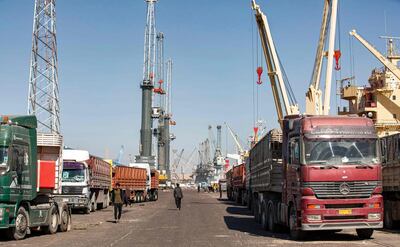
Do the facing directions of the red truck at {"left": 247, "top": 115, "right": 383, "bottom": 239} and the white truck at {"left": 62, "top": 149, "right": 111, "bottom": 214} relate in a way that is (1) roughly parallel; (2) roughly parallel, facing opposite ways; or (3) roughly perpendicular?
roughly parallel

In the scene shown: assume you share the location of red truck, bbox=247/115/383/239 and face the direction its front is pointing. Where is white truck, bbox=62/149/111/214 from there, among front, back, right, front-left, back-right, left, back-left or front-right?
back-right

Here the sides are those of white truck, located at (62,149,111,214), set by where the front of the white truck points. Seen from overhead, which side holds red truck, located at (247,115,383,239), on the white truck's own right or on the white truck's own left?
on the white truck's own left

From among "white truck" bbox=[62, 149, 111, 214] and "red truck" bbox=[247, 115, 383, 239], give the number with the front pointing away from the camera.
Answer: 0

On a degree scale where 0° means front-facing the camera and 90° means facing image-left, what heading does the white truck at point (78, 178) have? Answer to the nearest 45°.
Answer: approximately 45°

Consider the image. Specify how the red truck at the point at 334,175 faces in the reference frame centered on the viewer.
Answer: facing the viewer

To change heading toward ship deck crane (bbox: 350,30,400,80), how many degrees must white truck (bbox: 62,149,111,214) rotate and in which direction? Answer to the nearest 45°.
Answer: approximately 135° to its left

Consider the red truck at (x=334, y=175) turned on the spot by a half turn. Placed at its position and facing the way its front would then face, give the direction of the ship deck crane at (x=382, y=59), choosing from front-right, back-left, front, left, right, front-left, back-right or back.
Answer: front
